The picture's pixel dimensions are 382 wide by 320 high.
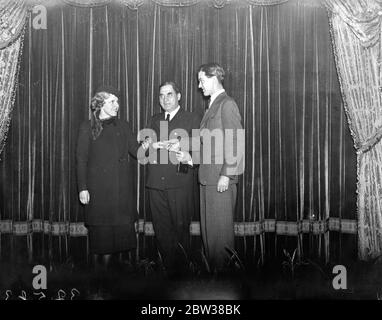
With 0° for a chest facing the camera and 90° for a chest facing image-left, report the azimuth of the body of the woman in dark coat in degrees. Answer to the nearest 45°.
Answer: approximately 315°

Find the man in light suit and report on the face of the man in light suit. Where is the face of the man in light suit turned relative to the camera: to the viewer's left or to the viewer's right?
to the viewer's left

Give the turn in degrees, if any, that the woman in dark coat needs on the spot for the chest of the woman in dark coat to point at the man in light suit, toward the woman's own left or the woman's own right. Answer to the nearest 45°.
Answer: approximately 45° to the woman's own left
